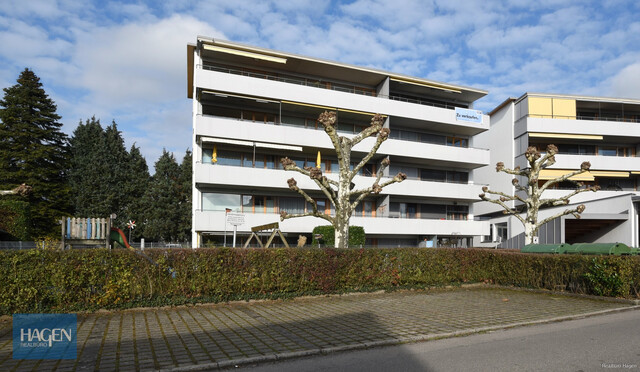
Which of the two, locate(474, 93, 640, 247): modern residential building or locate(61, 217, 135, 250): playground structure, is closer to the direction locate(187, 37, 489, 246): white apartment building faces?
the playground structure

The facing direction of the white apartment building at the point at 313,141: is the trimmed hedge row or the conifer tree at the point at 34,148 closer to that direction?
the trimmed hedge row

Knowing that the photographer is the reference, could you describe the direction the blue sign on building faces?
facing the viewer and to the right of the viewer

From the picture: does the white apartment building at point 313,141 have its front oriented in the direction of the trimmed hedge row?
yes

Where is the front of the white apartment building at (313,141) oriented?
toward the camera

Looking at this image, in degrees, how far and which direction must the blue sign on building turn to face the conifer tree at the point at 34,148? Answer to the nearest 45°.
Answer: approximately 135° to its right

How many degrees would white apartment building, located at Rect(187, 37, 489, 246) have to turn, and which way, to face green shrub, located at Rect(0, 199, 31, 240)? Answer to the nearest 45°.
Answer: approximately 45° to its right

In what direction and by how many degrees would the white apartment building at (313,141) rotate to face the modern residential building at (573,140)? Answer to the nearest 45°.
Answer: approximately 135° to its left

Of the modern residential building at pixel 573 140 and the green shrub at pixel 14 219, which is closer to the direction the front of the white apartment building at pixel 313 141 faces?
the green shrub

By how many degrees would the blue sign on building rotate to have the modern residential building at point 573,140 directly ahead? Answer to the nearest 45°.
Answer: approximately 90° to its left

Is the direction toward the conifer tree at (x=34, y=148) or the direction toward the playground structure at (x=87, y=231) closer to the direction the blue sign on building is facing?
the playground structure

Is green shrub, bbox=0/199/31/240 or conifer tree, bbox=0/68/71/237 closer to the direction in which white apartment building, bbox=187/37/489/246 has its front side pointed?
the green shrub
